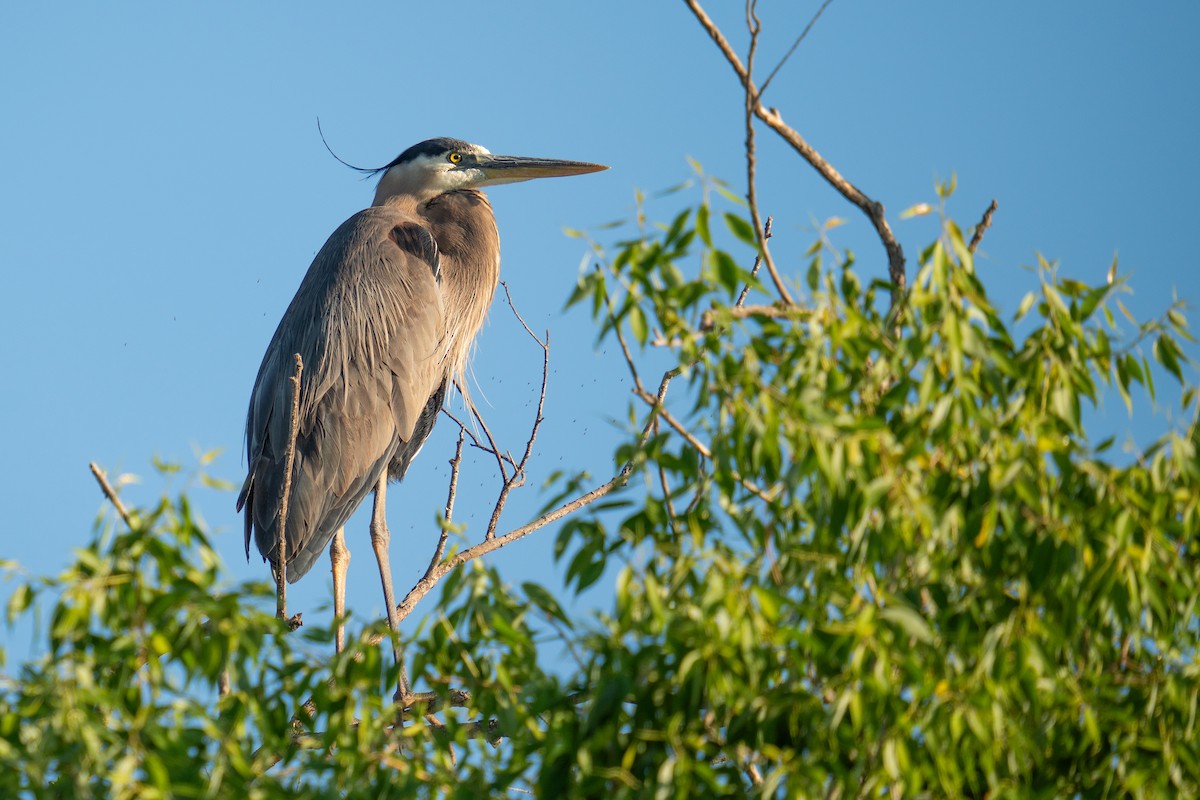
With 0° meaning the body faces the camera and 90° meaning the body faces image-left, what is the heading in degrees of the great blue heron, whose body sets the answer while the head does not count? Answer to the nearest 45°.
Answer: approximately 270°

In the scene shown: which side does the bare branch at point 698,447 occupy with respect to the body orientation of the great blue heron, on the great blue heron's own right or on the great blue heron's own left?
on the great blue heron's own right
